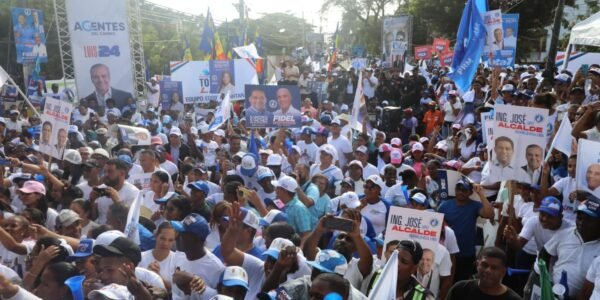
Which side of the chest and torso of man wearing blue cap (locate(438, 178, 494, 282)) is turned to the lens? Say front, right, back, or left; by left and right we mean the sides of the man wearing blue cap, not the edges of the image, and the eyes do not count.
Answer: front

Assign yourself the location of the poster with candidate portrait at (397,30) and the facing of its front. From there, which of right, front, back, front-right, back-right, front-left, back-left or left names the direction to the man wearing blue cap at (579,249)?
front

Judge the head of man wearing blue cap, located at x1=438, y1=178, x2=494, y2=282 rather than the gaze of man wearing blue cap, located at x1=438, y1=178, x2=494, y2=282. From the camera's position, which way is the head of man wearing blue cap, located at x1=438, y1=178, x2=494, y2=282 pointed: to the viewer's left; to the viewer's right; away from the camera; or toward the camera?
toward the camera

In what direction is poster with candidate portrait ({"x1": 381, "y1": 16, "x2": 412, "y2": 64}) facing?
toward the camera

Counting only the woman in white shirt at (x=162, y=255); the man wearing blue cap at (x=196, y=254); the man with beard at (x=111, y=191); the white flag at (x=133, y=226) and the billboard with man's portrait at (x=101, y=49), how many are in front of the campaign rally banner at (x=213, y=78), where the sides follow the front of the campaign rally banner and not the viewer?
4

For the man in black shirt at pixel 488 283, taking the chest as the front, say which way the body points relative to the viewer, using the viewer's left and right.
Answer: facing the viewer

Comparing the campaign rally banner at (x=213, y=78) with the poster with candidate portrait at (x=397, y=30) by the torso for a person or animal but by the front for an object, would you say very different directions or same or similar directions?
same or similar directions

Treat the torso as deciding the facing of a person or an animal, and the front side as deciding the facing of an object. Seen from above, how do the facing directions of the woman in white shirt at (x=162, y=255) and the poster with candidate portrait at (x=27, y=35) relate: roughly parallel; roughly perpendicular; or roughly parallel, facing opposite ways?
roughly parallel

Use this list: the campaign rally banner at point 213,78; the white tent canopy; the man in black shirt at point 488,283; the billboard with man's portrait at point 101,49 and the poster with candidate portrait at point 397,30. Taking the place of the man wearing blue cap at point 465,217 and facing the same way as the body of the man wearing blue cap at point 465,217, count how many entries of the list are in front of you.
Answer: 1

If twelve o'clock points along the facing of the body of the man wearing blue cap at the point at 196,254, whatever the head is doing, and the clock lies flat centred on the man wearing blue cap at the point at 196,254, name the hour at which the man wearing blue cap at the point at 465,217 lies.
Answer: the man wearing blue cap at the point at 465,217 is roughly at 7 o'clock from the man wearing blue cap at the point at 196,254.

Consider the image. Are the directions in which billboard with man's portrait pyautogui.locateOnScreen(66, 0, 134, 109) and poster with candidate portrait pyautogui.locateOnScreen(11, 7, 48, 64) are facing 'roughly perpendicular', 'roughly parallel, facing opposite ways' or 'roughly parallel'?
roughly parallel
